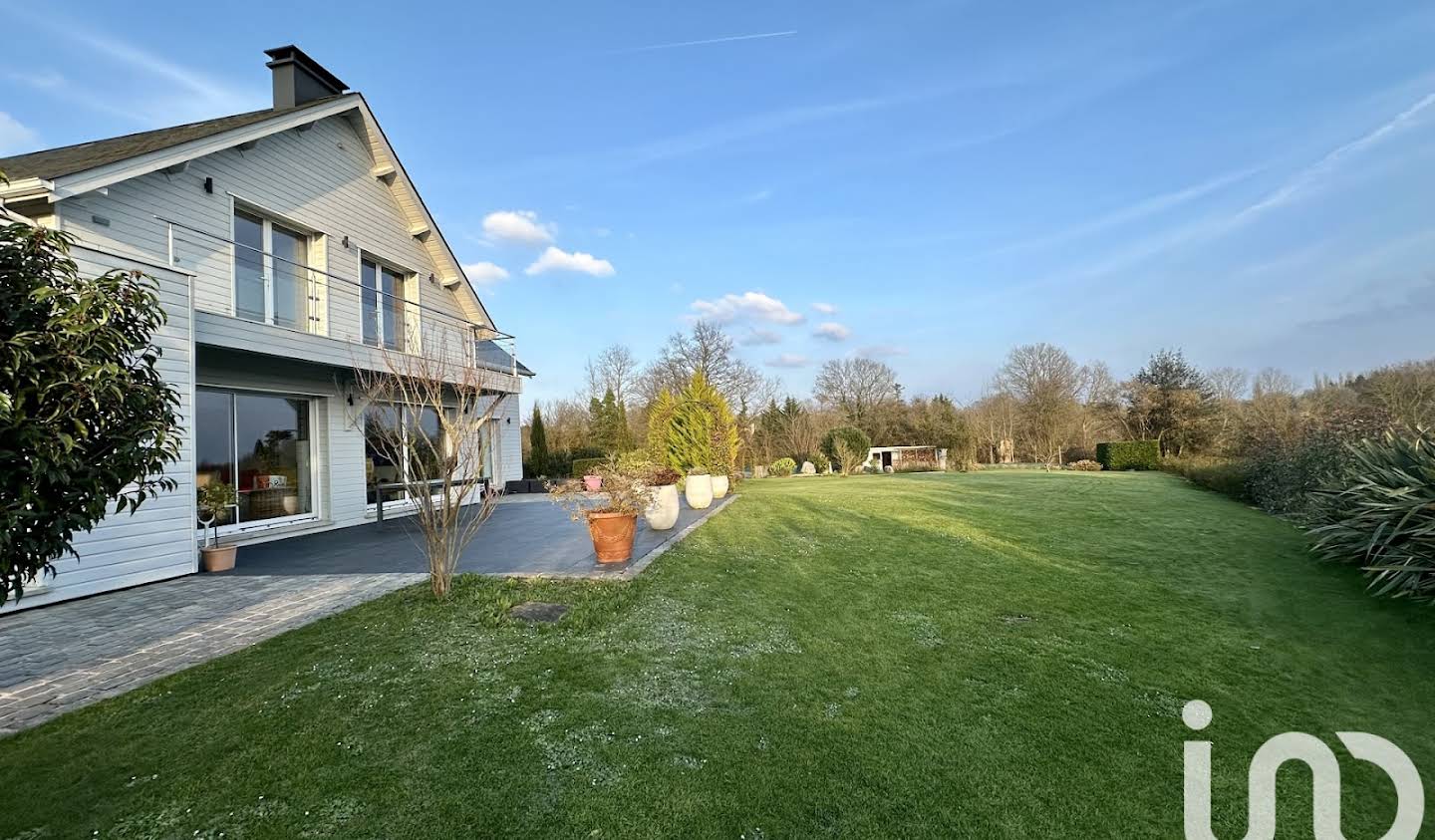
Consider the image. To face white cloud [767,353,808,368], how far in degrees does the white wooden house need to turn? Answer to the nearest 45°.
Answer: approximately 90° to its left

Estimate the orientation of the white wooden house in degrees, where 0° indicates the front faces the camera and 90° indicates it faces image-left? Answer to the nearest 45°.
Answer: approximately 315°

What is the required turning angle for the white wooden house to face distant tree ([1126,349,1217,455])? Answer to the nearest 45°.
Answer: approximately 45° to its left

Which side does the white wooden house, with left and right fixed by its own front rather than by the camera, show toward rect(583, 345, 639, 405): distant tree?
left

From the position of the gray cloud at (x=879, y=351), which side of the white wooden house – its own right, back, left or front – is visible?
left

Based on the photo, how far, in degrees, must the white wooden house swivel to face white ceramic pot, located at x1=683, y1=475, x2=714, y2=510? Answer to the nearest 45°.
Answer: approximately 45° to its left

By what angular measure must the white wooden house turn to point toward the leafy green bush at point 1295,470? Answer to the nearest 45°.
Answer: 0° — it already faces it

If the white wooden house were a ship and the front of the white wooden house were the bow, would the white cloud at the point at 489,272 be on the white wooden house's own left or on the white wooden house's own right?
on the white wooden house's own left

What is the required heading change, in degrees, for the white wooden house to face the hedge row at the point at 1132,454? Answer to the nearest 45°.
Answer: approximately 45° to its left

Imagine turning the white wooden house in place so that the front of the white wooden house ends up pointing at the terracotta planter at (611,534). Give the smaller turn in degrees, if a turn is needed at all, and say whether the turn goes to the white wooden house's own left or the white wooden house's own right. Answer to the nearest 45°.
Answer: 0° — it already faces it

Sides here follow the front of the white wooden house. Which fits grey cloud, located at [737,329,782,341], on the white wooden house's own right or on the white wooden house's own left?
on the white wooden house's own left
